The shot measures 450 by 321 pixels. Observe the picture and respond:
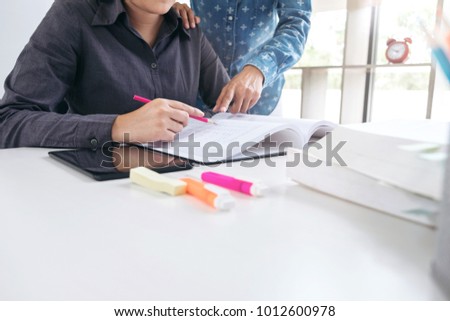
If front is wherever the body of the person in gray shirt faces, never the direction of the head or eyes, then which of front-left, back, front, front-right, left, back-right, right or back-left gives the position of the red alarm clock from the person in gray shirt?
left

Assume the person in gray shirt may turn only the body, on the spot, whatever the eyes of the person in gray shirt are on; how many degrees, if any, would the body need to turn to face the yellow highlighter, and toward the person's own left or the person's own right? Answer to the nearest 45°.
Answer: approximately 45° to the person's own right

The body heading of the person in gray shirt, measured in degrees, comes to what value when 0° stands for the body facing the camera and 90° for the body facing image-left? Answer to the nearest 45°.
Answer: approximately 315°

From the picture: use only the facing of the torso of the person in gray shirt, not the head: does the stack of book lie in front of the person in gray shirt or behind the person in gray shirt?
in front

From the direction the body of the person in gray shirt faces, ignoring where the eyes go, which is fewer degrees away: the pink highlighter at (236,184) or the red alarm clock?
the pink highlighter
